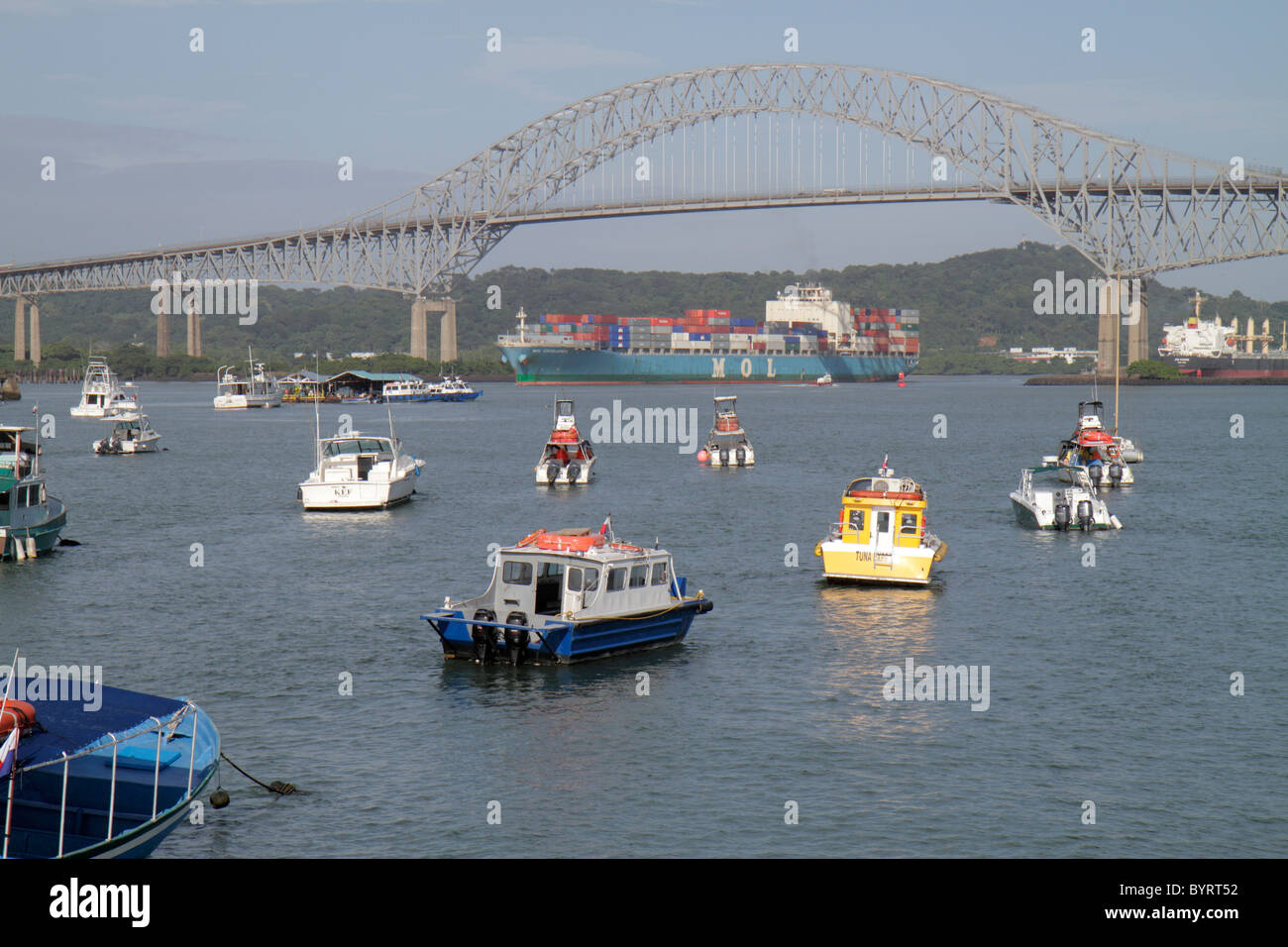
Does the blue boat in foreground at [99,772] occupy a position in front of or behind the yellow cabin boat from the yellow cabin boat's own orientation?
behind

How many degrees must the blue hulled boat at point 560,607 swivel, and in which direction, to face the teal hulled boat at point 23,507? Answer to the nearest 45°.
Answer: approximately 90° to its left

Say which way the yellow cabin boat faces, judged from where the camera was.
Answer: facing away from the viewer

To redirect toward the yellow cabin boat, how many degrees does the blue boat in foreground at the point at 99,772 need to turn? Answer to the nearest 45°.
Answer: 0° — it already faces it

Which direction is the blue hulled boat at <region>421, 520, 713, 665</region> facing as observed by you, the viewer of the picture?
facing away from the viewer and to the right of the viewer

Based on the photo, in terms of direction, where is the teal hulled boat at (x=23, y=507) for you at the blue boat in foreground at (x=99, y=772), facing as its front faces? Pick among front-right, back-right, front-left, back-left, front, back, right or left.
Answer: front-left

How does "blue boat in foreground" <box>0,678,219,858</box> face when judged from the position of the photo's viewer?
facing away from the viewer and to the right of the viewer

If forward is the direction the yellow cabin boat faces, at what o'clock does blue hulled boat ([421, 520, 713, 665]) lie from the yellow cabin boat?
The blue hulled boat is roughly at 7 o'clock from the yellow cabin boat.
